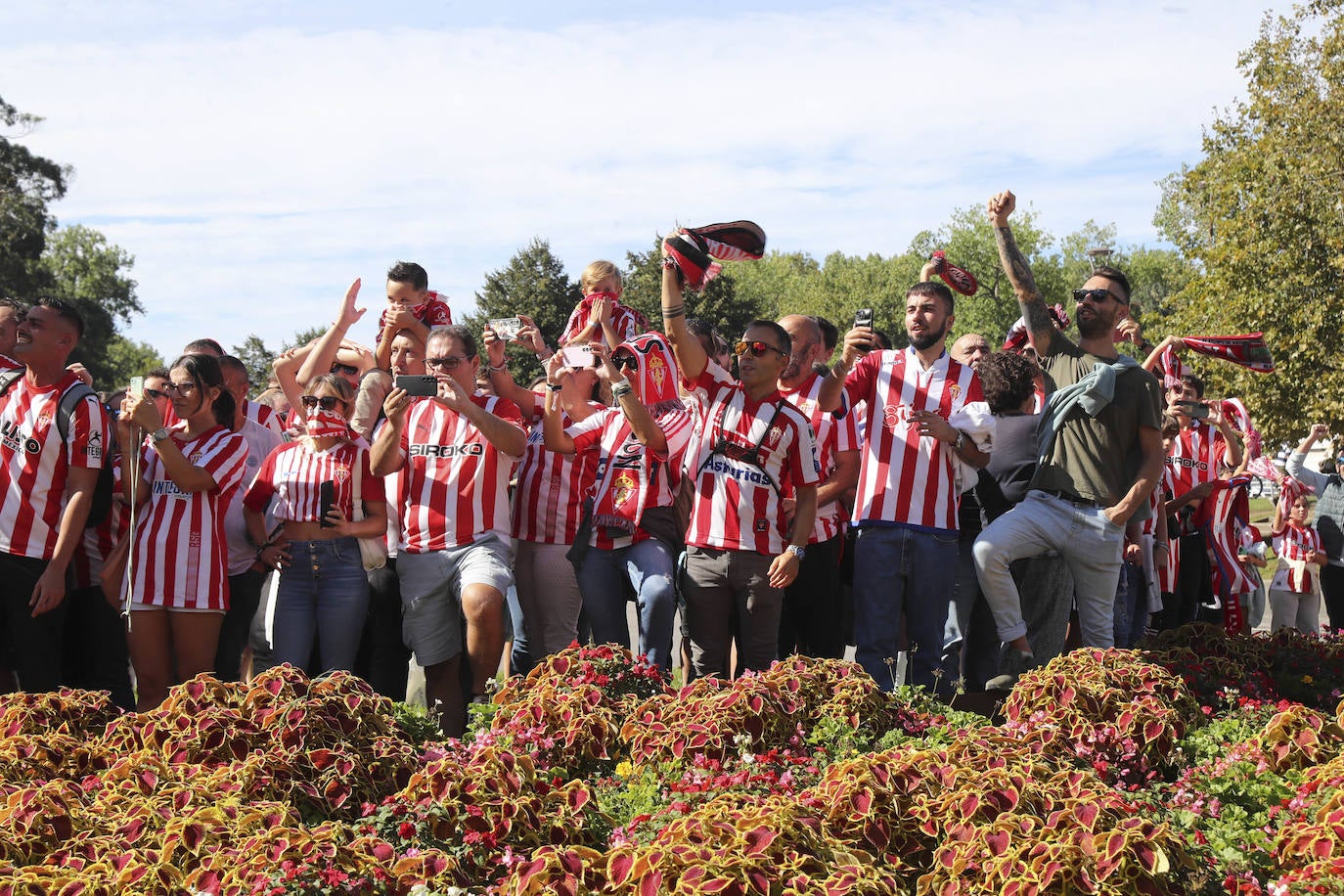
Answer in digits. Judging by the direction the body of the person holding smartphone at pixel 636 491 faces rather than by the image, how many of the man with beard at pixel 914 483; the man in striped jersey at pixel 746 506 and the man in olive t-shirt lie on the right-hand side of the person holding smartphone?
0

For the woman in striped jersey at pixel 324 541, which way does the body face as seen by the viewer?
toward the camera

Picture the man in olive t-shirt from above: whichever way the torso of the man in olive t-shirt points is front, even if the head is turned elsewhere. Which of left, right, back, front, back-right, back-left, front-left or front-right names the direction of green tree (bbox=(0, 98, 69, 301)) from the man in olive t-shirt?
right

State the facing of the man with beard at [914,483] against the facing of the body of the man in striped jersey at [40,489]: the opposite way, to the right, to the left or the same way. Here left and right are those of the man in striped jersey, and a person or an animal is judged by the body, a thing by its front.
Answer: the same way

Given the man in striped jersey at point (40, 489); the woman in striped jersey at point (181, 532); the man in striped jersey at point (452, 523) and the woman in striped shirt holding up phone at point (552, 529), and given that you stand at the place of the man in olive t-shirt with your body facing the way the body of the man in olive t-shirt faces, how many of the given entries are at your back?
0

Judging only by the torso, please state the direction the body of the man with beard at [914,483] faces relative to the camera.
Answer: toward the camera

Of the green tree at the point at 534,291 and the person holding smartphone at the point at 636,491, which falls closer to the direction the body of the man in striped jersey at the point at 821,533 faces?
the person holding smartphone

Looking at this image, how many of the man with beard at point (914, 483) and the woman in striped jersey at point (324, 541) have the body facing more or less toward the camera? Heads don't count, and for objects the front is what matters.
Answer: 2

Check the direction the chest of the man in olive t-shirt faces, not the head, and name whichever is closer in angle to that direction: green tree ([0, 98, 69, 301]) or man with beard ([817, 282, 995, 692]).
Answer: the man with beard

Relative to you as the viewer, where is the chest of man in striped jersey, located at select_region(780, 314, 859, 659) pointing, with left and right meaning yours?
facing the viewer and to the left of the viewer

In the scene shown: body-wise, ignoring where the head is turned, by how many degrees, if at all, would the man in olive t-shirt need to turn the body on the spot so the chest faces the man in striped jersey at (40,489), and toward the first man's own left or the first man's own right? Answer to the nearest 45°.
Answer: approximately 45° to the first man's own right

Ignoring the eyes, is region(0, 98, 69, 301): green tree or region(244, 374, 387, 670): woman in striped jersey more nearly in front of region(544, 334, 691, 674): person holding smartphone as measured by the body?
the woman in striped jersey

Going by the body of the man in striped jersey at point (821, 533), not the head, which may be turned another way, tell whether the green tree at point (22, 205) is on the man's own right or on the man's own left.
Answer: on the man's own right
